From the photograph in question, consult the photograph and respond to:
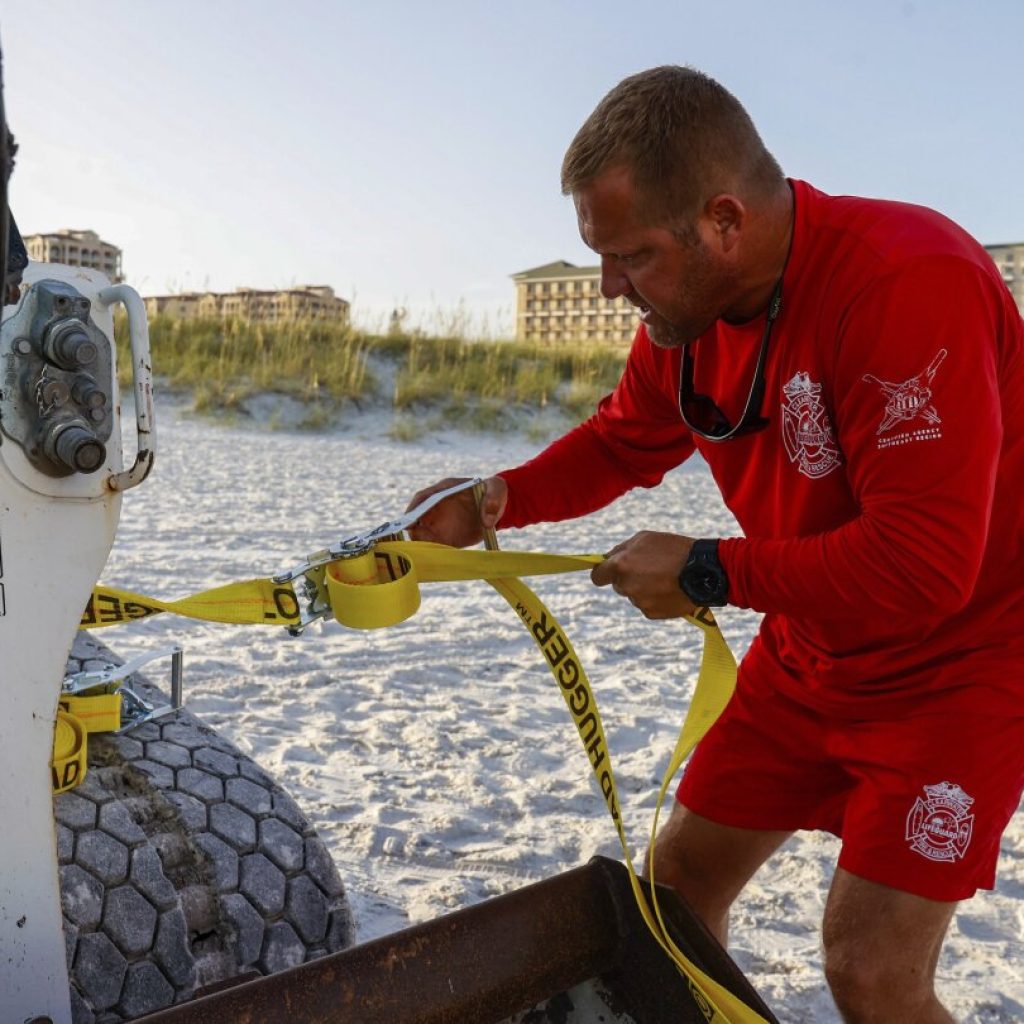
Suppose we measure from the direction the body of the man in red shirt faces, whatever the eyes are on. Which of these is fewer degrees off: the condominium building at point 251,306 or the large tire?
the large tire

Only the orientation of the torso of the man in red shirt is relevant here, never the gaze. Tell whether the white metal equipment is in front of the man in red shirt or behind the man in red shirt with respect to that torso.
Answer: in front

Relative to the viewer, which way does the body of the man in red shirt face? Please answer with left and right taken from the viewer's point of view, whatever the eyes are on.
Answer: facing the viewer and to the left of the viewer

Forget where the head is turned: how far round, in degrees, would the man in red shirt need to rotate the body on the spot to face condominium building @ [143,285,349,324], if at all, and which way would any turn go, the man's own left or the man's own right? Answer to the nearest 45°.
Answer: approximately 90° to the man's own right

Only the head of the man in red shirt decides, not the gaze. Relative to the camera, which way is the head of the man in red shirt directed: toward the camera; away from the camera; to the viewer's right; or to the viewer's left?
to the viewer's left

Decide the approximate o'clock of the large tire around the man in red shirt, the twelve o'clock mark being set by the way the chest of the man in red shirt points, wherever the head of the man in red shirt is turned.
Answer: The large tire is roughly at 1 o'clock from the man in red shirt.

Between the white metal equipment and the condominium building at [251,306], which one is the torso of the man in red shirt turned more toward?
the white metal equipment
